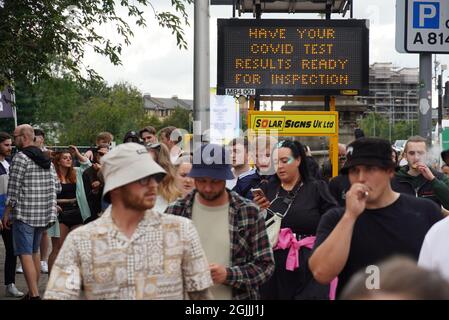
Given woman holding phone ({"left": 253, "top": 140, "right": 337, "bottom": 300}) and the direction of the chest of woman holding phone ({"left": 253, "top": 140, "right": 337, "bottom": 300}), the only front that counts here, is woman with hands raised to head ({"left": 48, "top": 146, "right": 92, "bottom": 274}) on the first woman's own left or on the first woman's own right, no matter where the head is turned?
on the first woman's own right

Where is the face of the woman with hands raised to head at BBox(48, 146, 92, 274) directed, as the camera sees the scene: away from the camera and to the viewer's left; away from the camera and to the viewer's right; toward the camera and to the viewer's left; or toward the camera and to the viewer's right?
toward the camera and to the viewer's right

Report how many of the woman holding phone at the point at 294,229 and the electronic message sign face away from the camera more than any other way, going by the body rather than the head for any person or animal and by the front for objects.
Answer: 0

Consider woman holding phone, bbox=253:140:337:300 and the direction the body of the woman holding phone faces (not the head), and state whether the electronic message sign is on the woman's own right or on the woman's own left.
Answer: on the woman's own right

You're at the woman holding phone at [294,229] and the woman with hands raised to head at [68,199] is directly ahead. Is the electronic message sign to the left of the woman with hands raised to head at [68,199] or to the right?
right
